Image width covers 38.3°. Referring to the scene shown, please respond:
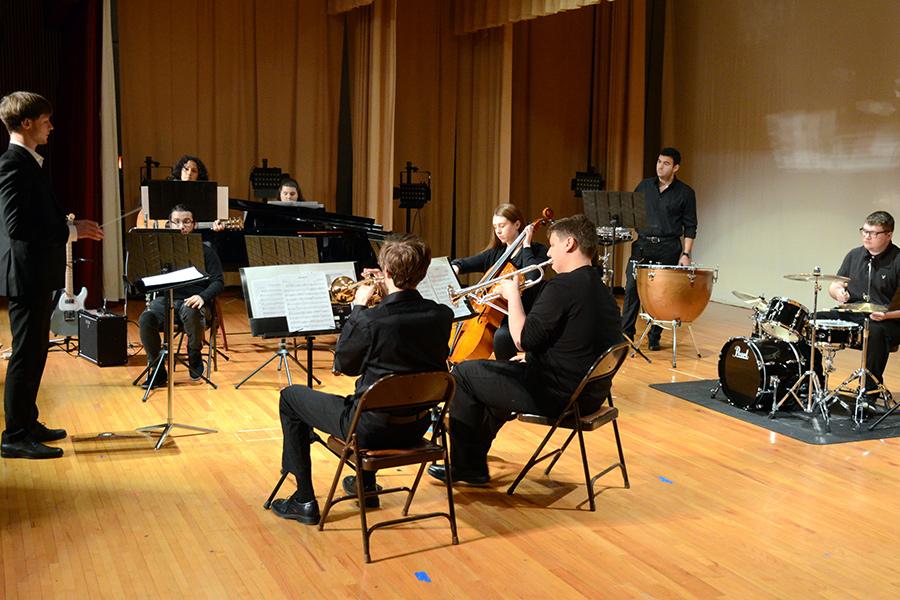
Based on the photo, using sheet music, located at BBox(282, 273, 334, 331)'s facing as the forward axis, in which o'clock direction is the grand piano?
The grand piano is roughly at 6 o'clock from the sheet music.

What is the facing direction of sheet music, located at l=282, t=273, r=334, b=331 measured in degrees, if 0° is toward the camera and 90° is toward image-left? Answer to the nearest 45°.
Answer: approximately 0°

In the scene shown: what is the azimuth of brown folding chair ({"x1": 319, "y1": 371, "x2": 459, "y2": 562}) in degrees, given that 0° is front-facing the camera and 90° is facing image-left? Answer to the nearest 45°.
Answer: approximately 135°

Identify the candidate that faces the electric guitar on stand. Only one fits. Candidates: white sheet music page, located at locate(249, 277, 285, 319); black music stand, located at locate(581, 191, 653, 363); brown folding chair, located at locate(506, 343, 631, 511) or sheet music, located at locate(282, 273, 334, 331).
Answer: the brown folding chair

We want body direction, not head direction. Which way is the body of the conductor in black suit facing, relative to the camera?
to the viewer's right

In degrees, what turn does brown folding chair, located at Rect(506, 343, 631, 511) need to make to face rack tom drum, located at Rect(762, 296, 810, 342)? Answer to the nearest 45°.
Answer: approximately 90° to its right

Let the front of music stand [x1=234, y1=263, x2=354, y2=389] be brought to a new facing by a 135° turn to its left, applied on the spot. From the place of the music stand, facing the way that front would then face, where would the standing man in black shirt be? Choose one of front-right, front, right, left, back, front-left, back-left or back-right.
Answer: front

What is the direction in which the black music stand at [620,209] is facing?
away from the camera

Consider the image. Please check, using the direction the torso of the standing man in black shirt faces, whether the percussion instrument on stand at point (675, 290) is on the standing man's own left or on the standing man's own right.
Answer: on the standing man's own left

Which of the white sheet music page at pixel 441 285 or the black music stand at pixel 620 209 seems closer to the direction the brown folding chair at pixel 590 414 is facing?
the white sheet music page

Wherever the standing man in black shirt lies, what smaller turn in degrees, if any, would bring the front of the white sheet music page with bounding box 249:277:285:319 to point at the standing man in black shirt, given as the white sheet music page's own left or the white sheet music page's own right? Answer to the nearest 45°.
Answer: approximately 135° to the white sheet music page's own left
